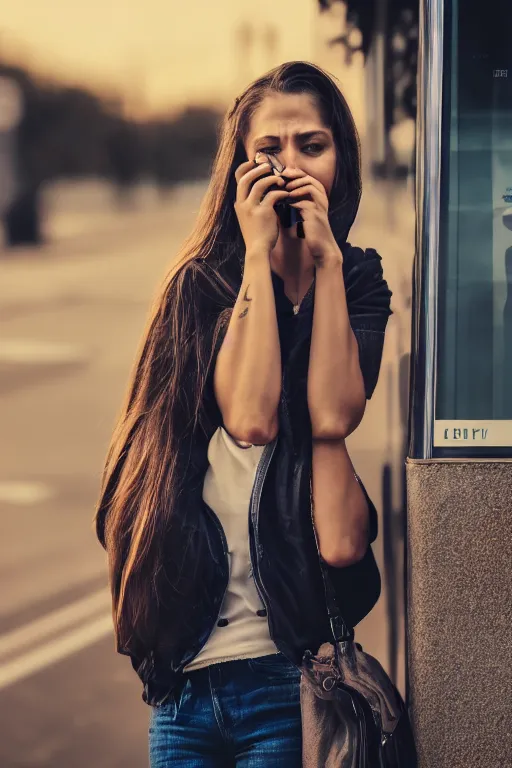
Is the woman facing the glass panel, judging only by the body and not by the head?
no

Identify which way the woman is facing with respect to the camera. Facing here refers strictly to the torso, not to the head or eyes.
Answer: toward the camera

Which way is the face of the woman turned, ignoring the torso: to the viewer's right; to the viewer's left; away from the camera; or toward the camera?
toward the camera
